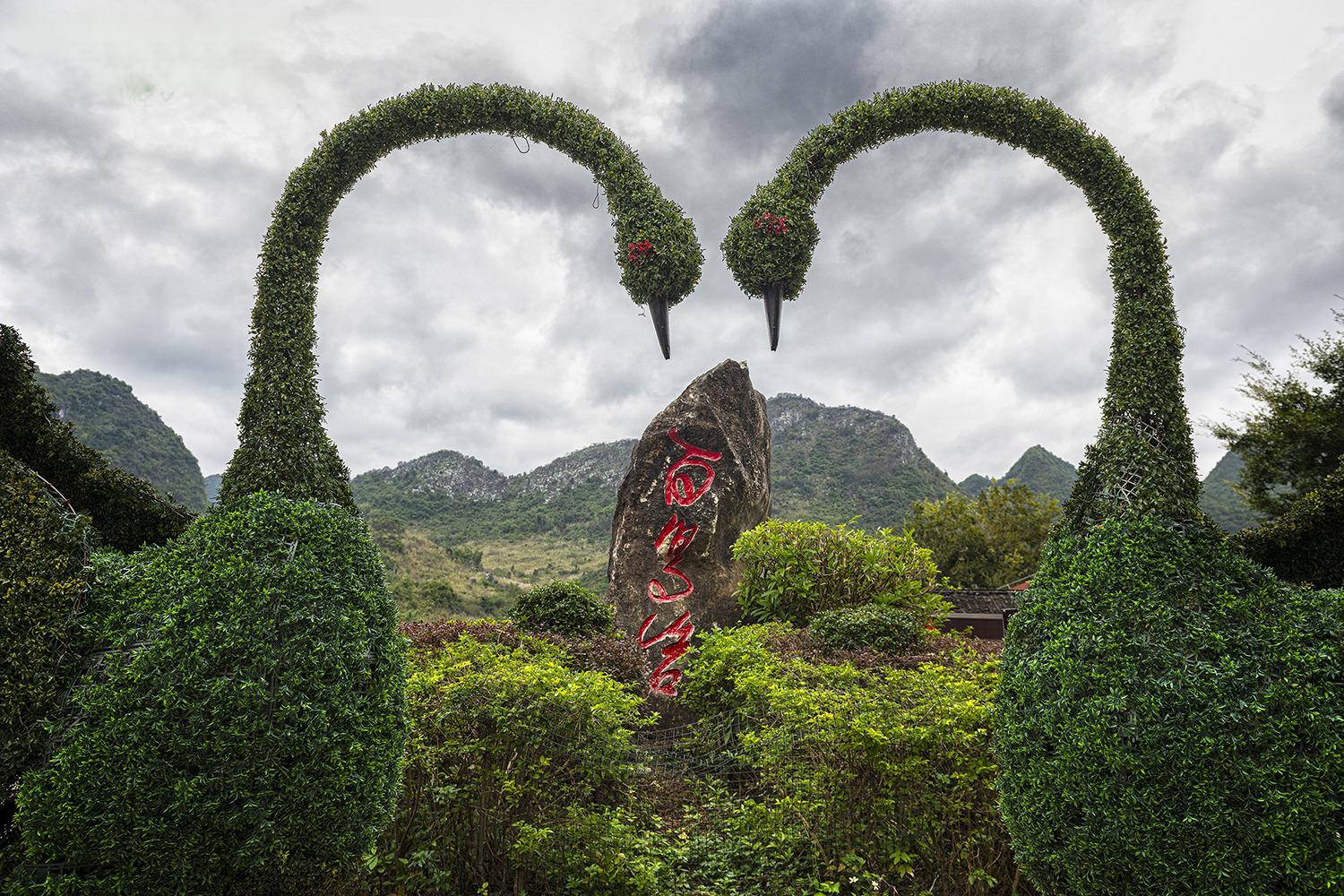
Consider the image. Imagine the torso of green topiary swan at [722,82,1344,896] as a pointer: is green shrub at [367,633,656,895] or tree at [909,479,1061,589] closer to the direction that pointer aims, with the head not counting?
the green shrub

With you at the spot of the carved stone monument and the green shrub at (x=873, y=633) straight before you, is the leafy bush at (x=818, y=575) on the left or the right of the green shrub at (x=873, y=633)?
left

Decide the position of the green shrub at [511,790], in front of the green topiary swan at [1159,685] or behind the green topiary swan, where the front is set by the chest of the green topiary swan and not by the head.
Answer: in front

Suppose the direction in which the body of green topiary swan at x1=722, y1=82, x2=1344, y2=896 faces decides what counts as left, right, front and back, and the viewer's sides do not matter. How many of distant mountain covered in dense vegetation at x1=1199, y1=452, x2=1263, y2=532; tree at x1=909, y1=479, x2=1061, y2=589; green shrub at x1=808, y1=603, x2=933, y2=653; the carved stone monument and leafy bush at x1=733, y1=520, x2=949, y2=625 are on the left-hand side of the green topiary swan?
0

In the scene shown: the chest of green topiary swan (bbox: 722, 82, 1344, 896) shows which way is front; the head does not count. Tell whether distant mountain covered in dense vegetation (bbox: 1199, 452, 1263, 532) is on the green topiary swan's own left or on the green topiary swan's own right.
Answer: on the green topiary swan's own right

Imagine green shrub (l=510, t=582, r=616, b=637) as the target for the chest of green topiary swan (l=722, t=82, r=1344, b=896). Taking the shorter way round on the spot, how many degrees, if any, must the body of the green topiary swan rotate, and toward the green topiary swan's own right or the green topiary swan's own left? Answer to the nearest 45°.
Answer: approximately 45° to the green topiary swan's own right

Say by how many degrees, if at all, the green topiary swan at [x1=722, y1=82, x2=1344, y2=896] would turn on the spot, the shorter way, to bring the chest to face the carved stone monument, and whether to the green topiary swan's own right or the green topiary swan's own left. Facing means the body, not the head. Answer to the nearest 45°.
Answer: approximately 45° to the green topiary swan's own right

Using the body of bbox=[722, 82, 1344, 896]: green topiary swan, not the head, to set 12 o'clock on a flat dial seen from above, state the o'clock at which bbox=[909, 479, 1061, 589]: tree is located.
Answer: The tree is roughly at 3 o'clock from the green topiary swan.

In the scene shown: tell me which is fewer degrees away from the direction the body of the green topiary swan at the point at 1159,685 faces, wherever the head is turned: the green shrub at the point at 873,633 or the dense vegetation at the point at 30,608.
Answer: the dense vegetation

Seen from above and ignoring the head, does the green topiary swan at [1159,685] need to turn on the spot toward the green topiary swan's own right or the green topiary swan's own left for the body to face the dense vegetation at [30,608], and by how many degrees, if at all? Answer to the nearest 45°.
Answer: approximately 45° to the green topiary swan's own left

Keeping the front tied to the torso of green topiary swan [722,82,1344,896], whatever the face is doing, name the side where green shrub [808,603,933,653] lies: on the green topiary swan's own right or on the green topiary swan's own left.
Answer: on the green topiary swan's own right

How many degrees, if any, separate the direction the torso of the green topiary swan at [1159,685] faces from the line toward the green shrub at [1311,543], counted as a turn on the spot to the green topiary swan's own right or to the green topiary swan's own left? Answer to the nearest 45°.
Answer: approximately 135° to the green topiary swan's own right

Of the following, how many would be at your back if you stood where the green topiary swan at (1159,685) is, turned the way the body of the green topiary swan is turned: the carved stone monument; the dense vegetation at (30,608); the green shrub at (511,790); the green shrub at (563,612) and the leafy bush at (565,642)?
0

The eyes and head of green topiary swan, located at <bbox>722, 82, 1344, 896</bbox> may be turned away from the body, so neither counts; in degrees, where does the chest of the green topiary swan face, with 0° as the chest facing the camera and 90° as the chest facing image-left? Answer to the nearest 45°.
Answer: approximately 90°
